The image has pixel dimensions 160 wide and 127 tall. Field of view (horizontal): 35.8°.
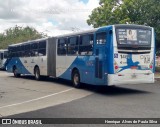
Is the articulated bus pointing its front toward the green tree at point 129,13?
no
